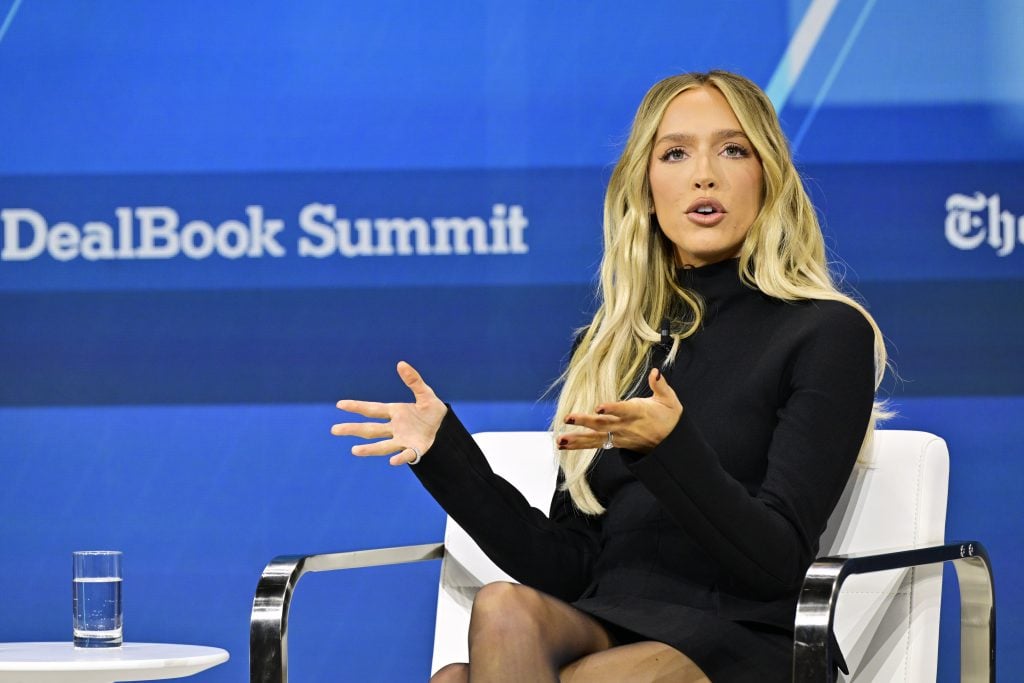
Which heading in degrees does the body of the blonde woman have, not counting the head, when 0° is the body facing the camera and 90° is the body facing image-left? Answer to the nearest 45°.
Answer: approximately 45°

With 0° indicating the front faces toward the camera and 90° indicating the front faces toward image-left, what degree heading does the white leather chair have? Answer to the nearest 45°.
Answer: approximately 45°

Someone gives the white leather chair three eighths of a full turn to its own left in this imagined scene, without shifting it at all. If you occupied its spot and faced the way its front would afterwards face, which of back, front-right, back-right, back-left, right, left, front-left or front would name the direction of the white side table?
back

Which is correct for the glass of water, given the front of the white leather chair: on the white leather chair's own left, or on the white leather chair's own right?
on the white leather chair's own right

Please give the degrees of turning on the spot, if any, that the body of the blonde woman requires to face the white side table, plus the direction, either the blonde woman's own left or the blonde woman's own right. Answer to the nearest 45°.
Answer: approximately 45° to the blonde woman's own right

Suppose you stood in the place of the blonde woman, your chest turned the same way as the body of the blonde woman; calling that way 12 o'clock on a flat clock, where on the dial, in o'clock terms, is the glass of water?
The glass of water is roughly at 2 o'clock from the blonde woman.

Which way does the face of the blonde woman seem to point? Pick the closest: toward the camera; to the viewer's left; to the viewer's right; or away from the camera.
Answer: toward the camera
